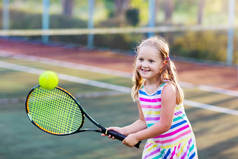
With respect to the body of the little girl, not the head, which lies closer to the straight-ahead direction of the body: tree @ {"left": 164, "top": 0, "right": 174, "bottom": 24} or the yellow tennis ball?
the yellow tennis ball

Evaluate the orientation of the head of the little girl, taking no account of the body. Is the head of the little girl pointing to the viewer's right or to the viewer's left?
to the viewer's left

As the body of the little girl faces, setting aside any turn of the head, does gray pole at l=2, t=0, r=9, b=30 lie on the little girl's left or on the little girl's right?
on the little girl's right

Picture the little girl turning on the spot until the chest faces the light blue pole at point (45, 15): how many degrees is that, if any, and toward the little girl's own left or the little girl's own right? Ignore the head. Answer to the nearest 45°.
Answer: approximately 135° to the little girl's own right

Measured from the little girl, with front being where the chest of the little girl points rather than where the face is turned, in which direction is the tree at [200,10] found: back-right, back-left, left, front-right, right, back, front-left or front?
back-right

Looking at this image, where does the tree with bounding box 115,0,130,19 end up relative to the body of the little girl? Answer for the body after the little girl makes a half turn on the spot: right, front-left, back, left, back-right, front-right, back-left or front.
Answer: front-left

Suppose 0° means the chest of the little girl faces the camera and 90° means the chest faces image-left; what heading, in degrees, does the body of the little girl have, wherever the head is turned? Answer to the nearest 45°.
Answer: approximately 45°

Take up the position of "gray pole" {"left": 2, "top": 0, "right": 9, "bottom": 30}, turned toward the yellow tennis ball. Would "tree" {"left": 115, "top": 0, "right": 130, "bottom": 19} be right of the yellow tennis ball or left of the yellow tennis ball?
left

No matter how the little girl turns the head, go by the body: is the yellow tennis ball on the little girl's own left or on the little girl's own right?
on the little girl's own right

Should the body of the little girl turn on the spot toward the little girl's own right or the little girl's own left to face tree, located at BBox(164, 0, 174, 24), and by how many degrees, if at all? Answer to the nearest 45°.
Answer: approximately 135° to the little girl's own right
